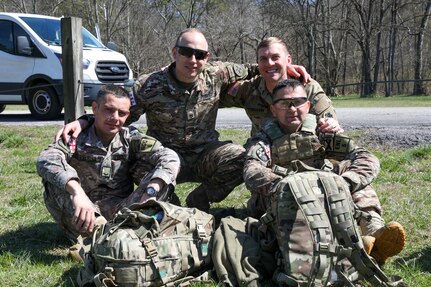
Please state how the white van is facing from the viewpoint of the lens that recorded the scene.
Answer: facing the viewer and to the right of the viewer

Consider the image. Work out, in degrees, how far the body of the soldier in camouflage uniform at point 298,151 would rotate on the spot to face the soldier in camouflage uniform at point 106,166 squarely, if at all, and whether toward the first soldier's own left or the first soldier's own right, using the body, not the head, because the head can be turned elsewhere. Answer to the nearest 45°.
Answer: approximately 90° to the first soldier's own right

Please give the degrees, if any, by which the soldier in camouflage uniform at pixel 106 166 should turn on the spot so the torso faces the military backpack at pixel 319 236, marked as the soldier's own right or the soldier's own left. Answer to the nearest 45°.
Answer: approximately 45° to the soldier's own left

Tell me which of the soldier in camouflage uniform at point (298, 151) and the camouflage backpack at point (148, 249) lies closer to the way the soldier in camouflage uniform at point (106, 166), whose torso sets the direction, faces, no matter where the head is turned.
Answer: the camouflage backpack

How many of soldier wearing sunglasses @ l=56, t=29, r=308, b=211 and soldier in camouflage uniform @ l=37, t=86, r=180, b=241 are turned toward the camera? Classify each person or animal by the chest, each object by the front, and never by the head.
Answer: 2

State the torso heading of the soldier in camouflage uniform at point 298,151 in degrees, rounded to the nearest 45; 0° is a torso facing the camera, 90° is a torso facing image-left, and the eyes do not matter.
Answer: approximately 0°

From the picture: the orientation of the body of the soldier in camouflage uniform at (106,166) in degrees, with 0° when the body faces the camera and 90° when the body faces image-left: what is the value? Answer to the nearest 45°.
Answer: approximately 0°

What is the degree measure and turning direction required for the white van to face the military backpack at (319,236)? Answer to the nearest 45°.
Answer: approximately 45° to its right

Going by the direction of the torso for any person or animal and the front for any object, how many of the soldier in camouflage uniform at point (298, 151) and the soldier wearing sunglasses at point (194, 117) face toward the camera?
2

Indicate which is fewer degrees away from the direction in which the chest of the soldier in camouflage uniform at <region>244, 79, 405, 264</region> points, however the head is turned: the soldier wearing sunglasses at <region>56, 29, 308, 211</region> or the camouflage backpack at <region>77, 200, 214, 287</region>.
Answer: the camouflage backpack
